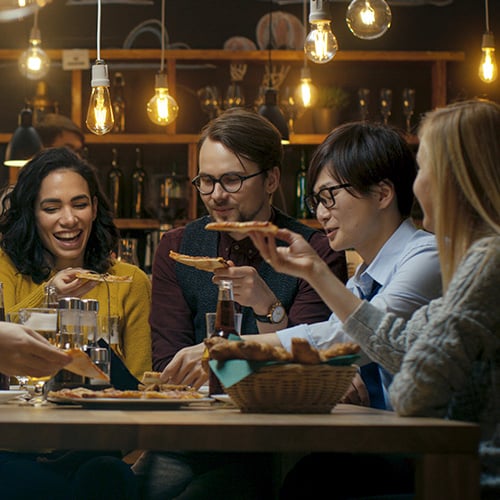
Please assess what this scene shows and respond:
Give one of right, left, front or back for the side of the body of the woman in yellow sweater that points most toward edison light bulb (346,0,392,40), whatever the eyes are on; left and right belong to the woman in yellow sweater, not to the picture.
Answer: left

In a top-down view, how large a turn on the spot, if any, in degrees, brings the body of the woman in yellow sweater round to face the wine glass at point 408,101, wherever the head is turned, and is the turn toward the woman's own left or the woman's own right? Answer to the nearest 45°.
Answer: approximately 135° to the woman's own left

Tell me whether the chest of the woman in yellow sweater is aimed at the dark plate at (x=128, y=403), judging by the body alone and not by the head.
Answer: yes

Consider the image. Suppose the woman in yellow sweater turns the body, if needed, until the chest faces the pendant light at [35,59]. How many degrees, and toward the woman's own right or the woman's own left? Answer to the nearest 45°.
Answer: approximately 180°

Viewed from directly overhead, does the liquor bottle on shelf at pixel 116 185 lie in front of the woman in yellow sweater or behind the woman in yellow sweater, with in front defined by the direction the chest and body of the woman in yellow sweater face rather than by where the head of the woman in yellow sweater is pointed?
behind

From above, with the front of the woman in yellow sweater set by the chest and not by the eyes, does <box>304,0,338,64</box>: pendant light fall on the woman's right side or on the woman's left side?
on the woman's left side

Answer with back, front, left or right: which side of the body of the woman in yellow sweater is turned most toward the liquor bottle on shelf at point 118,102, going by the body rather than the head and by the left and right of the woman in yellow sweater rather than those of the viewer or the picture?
back

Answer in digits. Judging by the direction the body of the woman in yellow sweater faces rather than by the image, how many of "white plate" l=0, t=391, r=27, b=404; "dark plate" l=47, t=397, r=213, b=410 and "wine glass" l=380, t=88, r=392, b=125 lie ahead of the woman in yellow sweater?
2

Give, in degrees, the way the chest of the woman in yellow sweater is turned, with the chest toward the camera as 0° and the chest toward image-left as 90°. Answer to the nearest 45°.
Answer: approximately 0°
